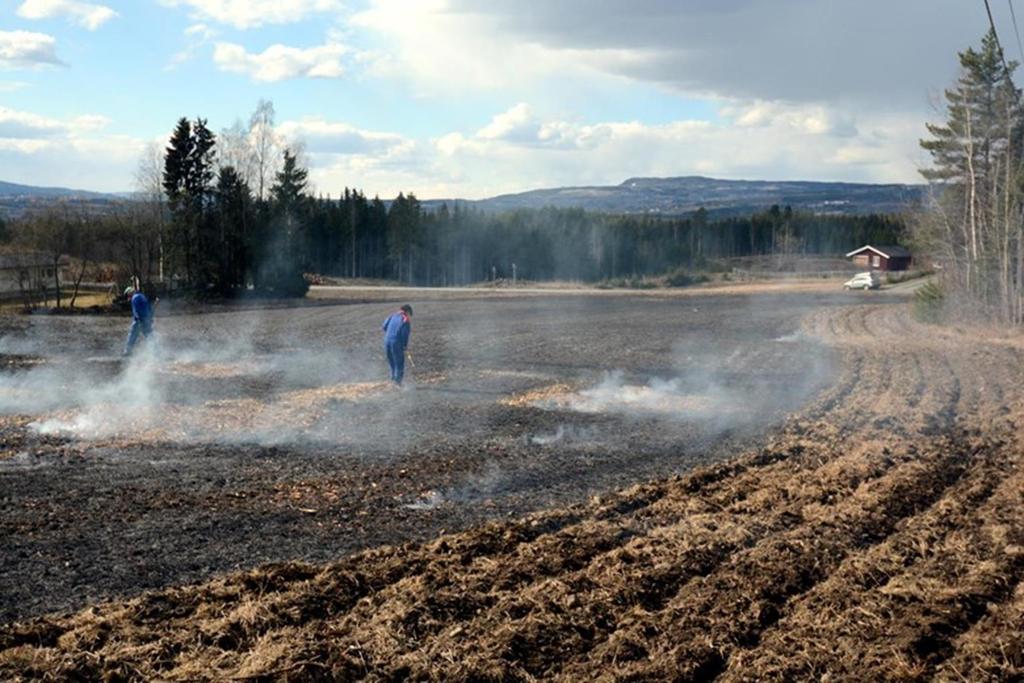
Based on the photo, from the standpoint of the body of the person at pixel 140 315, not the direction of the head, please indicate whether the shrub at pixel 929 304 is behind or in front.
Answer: behind

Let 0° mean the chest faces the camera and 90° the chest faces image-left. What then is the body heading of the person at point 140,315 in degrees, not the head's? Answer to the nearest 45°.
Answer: approximately 90°

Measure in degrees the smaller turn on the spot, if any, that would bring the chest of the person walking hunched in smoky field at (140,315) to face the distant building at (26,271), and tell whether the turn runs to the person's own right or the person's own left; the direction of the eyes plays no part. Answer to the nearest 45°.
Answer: approximately 90° to the person's own right
